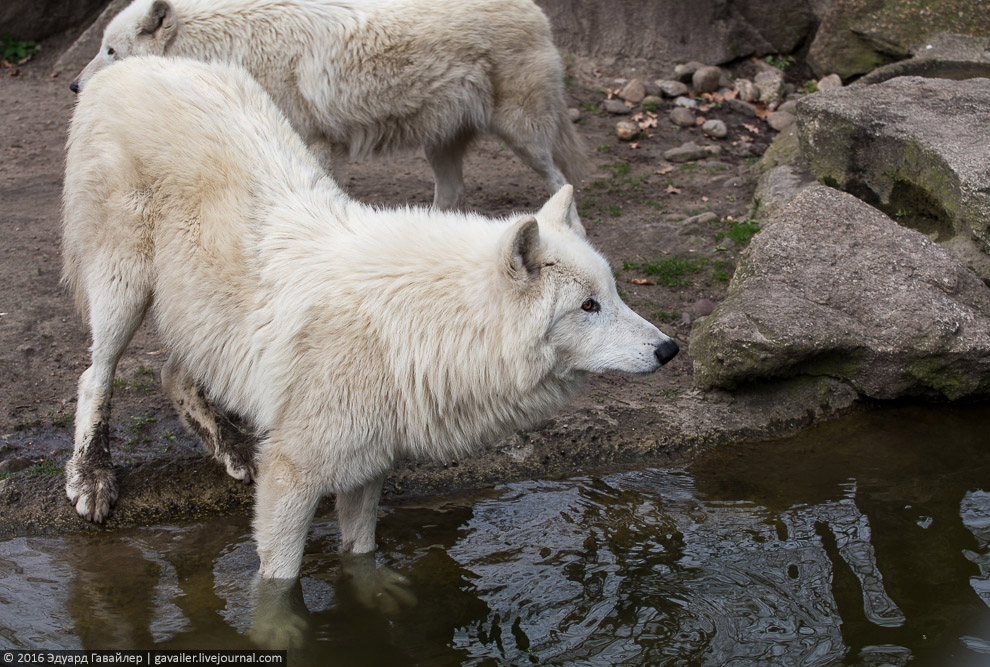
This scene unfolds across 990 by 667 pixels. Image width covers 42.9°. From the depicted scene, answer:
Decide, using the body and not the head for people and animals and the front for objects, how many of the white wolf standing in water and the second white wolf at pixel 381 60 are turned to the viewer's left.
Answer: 1

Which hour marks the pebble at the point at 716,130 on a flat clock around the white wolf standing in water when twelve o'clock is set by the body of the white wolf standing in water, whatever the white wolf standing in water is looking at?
The pebble is roughly at 10 o'clock from the white wolf standing in water.

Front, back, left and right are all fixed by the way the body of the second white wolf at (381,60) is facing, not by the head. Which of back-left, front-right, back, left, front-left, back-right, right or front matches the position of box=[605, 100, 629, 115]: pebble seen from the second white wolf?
back-right

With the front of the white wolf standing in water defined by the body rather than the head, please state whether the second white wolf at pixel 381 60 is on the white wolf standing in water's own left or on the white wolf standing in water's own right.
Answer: on the white wolf standing in water's own left

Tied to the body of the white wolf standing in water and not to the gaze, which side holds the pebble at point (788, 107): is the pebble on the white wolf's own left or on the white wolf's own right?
on the white wolf's own left

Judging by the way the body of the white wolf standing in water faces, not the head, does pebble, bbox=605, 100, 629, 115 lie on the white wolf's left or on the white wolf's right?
on the white wolf's left

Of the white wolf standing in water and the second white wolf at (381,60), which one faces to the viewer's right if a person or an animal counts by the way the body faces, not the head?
the white wolf standing in water

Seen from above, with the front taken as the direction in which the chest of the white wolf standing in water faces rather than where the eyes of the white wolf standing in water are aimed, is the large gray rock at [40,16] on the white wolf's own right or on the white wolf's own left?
on the white wolf's own left

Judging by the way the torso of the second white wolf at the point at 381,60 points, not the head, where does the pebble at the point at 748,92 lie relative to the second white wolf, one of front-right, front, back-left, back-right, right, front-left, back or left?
back-right

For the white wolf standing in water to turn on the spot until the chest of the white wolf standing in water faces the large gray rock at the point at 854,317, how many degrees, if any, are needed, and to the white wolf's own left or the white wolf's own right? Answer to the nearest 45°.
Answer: approximately 45° to the white wolf's own left

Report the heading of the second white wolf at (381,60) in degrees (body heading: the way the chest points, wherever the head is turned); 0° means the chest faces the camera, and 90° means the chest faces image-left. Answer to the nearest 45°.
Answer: approximately 90°

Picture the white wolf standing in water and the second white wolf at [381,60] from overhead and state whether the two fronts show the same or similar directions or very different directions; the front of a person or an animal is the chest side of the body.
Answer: very different directions

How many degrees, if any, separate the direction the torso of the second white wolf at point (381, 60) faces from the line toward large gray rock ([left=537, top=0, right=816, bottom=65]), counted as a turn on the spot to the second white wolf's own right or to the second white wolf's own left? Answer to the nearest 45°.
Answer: approximately 135° to the second white wolf's own right

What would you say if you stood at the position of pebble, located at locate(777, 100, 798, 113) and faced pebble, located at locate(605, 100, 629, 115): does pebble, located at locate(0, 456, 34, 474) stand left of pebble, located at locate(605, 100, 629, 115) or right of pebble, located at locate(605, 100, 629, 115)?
left

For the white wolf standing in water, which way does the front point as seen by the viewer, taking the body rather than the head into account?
to the viewer's right
